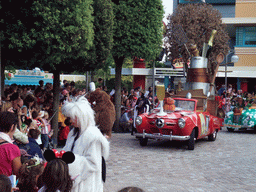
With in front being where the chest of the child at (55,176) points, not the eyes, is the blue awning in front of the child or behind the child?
in front

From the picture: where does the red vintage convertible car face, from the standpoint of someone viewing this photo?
facing the viewer and to the left of the viewer

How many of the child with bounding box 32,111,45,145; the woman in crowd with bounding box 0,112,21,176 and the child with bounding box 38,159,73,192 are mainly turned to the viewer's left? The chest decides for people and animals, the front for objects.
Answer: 0

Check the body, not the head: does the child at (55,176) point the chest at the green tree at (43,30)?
yes

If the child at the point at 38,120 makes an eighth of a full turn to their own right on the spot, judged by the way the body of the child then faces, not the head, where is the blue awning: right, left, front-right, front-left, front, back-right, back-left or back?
back-left

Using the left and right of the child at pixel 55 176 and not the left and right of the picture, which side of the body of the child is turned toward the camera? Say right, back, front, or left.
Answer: back

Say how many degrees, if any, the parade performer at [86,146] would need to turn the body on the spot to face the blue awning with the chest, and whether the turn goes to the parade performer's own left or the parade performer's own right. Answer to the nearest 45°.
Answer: approximately 90° to the parade performer's own right

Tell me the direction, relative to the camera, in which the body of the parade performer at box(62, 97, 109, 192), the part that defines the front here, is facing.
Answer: to the viewer's left

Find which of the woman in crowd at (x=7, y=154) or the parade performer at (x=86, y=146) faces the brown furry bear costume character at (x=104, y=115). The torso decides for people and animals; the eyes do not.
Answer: the woman in crowd

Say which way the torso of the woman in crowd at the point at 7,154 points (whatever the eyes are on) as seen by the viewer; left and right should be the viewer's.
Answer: facing away from the viewer and to the right of the viewer

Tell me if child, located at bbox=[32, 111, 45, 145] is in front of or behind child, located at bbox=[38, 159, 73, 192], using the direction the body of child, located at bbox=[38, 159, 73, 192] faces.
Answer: in front

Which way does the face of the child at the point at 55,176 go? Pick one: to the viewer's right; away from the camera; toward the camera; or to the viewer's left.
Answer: away from the camera

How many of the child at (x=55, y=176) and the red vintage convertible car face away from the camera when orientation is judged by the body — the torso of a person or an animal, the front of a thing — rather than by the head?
1

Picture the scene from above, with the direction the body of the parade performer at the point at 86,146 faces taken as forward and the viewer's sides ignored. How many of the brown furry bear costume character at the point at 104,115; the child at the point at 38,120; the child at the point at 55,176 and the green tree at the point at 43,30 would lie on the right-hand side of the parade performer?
3

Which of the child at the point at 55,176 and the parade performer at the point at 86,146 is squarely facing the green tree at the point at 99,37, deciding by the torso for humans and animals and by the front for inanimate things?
the child

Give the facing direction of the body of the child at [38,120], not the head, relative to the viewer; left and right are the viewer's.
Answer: facing to the right of the viewer

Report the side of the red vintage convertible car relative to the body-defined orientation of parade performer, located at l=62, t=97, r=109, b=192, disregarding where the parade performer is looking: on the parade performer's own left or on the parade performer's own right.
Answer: on the parade performer's own right

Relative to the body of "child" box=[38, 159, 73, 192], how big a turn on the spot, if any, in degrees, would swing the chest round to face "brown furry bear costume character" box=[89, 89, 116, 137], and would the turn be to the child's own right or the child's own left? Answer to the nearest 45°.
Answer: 0° — they already face them
